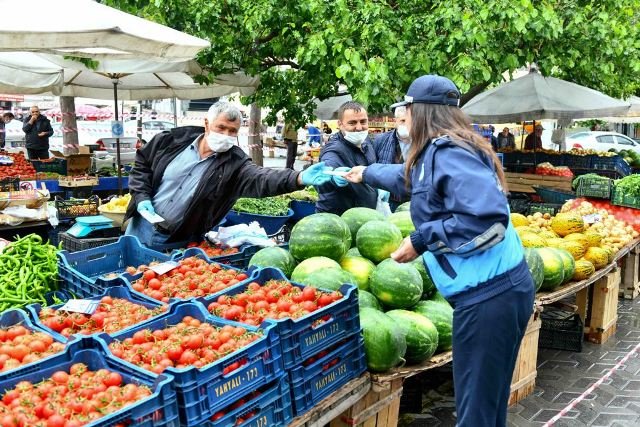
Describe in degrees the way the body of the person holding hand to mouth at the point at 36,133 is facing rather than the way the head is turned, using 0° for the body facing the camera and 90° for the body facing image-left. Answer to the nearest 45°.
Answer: approximately 0°

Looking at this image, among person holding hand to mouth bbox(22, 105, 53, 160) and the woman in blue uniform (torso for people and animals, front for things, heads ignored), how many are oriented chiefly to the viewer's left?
1

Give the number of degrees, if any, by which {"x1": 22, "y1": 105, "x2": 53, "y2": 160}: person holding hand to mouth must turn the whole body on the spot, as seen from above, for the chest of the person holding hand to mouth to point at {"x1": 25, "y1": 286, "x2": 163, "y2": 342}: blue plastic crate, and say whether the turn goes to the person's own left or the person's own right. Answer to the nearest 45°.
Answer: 0° — they already face it

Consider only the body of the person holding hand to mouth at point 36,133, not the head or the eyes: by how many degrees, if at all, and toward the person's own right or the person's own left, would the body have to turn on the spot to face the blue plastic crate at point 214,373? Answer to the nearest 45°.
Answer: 0° — they already face it

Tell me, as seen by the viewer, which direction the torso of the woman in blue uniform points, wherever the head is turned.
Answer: to the viewer's left

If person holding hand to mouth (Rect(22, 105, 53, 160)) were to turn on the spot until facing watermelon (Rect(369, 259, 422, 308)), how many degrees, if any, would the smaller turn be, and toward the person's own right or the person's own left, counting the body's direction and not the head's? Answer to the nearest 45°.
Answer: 0° — they already face it

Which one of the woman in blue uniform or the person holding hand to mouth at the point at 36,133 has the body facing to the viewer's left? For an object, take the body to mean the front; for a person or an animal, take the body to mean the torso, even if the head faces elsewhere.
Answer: the woman in blue uniform
